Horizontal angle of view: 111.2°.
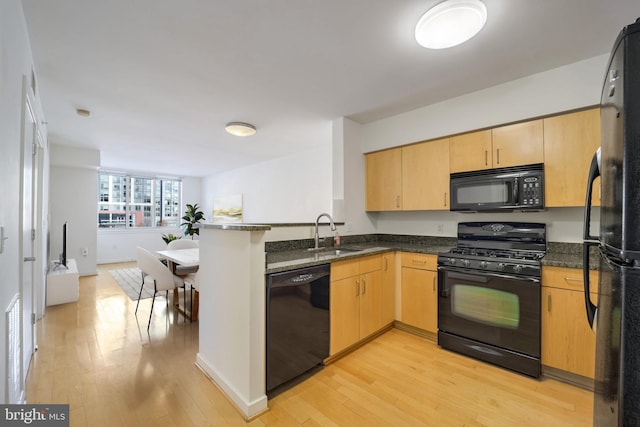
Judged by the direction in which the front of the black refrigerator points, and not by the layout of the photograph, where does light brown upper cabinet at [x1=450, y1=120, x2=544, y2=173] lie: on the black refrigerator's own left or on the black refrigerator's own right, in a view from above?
on the black refrigerator's own right

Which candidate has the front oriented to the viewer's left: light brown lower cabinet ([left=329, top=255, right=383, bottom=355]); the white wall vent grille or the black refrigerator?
the black refrigerator

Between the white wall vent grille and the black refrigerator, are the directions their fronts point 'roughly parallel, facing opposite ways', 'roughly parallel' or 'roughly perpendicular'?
roughly perpendicular

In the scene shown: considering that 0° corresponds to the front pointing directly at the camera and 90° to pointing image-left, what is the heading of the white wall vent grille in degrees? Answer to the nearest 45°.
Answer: approximately 270°
